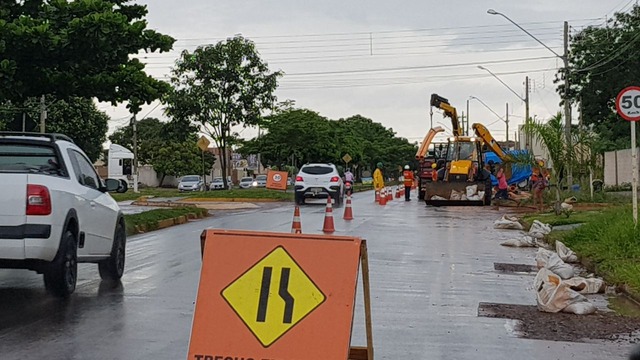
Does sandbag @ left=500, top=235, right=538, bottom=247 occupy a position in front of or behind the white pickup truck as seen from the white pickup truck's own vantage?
in front

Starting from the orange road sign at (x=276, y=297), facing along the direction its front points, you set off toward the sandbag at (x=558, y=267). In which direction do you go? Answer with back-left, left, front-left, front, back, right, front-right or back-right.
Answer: back-left

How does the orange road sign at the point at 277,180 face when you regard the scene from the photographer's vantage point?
facing the viewer

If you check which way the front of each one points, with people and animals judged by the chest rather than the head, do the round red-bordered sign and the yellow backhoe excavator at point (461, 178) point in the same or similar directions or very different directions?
same or similar directions

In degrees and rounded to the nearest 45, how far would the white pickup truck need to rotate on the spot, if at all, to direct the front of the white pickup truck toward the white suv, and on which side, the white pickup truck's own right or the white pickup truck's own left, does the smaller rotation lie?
0° — it already faces it

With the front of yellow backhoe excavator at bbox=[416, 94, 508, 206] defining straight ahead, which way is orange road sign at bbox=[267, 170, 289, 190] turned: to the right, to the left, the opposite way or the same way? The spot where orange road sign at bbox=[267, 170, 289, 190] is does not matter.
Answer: the same way

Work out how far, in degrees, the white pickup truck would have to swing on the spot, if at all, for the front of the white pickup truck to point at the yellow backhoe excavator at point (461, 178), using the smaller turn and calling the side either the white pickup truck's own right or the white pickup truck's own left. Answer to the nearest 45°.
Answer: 0° — it already faces it

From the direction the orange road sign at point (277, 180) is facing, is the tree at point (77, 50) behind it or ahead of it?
ahead

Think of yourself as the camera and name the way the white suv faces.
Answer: facing away from the viewer

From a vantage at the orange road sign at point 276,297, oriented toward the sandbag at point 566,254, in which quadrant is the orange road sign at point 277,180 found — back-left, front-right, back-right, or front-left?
front-left

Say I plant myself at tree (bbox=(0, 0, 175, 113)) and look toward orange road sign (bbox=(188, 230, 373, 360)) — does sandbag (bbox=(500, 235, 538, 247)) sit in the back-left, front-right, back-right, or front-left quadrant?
front-left

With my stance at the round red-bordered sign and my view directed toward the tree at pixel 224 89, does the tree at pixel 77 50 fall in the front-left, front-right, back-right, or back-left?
front-left

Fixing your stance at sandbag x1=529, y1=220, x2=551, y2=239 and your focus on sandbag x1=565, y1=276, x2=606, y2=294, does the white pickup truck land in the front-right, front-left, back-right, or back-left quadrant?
front-right

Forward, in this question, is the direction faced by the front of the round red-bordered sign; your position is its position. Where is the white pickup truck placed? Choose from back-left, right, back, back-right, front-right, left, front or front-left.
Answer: front-right

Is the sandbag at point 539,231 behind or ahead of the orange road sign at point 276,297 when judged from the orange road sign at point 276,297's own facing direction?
behind

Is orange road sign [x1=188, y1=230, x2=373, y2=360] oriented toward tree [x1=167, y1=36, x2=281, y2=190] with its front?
no

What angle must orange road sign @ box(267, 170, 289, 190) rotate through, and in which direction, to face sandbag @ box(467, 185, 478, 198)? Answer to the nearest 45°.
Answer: approximately 45° to its left

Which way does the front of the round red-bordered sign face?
toward the camera

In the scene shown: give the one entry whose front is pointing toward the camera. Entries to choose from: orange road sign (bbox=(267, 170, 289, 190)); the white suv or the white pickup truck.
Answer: the orange road sign

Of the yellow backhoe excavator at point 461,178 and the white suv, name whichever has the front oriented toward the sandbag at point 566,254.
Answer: the yellow backhoe excavator

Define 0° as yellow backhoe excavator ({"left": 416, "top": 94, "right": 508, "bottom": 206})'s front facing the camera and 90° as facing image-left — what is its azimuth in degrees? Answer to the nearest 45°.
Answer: approximately 0°
